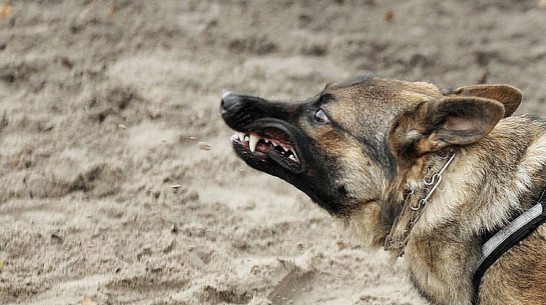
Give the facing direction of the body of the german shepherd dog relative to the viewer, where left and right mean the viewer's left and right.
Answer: facing to the left of the viewer
